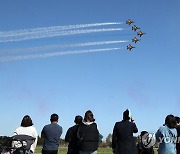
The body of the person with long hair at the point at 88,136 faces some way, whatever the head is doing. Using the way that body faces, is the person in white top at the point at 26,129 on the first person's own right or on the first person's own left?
on the first person's own left

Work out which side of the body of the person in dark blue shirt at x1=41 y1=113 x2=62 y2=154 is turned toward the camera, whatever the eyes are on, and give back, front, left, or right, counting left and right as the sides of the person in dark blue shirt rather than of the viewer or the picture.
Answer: back

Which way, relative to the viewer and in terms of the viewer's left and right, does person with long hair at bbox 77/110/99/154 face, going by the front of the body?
facing away from the viewer

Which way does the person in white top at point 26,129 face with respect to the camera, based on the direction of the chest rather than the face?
away from the camera

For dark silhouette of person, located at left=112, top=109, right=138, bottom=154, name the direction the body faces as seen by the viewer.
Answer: away from the camera

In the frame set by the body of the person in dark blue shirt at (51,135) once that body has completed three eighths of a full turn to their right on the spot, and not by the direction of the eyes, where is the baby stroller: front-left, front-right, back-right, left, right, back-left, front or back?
right

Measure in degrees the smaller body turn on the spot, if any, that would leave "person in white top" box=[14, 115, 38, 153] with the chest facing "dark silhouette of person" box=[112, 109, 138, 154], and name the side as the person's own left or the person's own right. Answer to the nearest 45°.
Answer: approximately 90° to the person's own right
